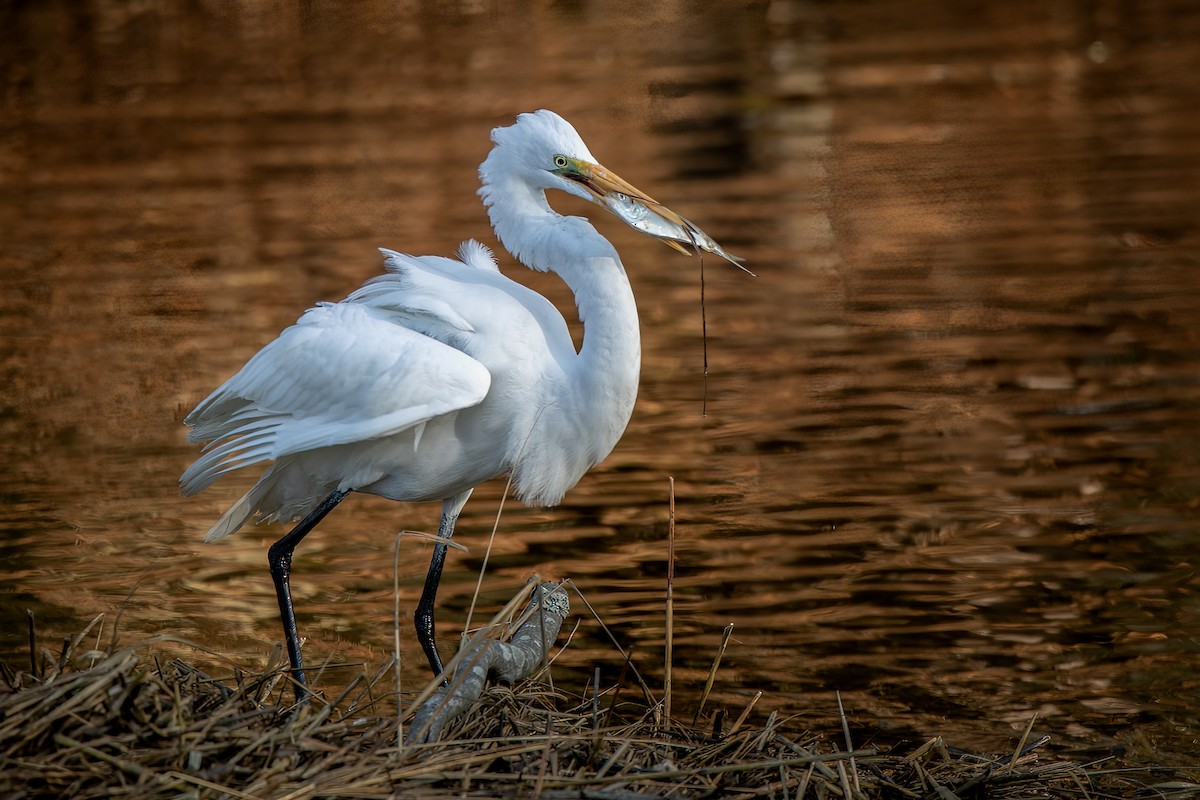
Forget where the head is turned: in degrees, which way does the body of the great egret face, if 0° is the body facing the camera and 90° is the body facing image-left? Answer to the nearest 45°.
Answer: approximately 270°
